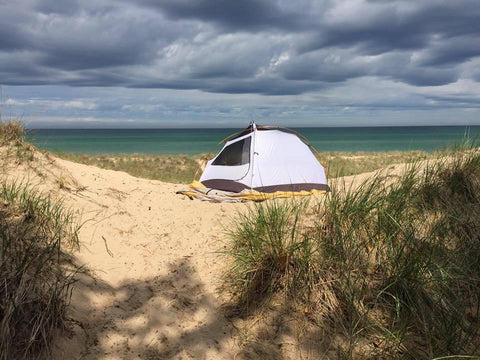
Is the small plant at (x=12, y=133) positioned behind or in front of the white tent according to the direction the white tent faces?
in front

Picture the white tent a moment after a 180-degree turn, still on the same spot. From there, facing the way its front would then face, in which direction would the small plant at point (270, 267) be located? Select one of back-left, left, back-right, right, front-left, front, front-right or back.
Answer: back-right

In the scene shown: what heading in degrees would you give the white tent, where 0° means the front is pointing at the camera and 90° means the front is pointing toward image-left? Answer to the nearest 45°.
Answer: approximately 45°
